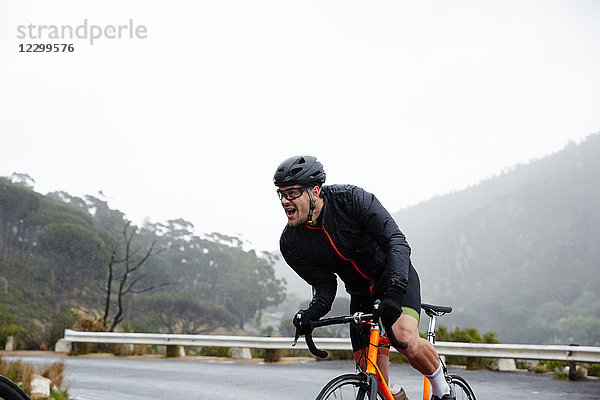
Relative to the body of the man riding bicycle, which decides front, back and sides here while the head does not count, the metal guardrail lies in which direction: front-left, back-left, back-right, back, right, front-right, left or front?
back-right

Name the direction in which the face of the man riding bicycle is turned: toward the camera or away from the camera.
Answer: toward the camera

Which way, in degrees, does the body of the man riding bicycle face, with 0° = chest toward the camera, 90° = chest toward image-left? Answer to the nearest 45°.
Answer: approximately 45°

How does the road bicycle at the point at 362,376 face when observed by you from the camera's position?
facing the viewer and to the left of the viewer
